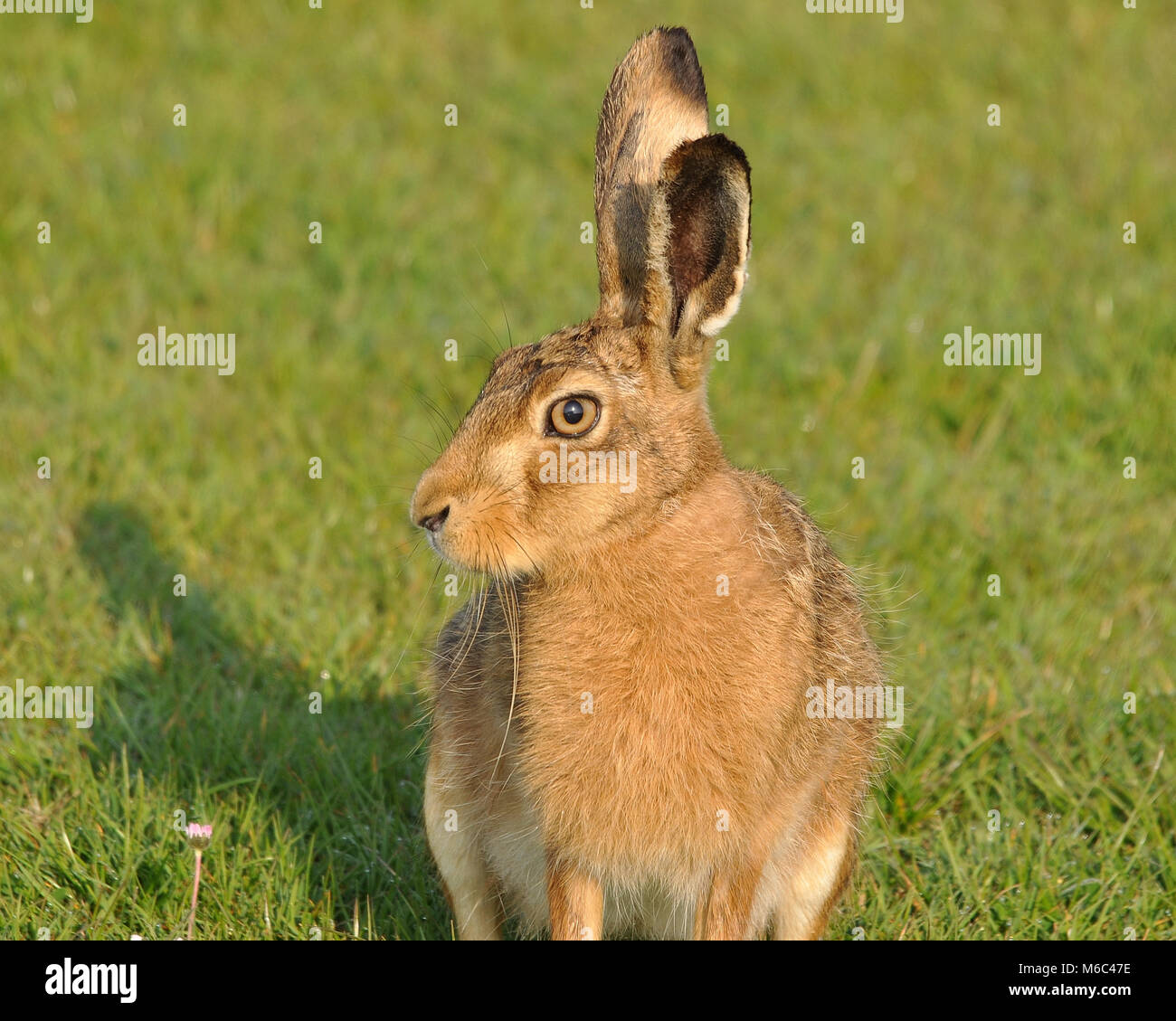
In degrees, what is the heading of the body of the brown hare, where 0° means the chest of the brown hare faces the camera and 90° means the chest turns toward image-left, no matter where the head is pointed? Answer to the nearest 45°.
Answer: approximately 0°

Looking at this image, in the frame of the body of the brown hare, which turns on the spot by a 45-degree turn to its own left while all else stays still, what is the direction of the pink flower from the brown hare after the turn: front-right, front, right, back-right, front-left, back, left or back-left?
back-right
